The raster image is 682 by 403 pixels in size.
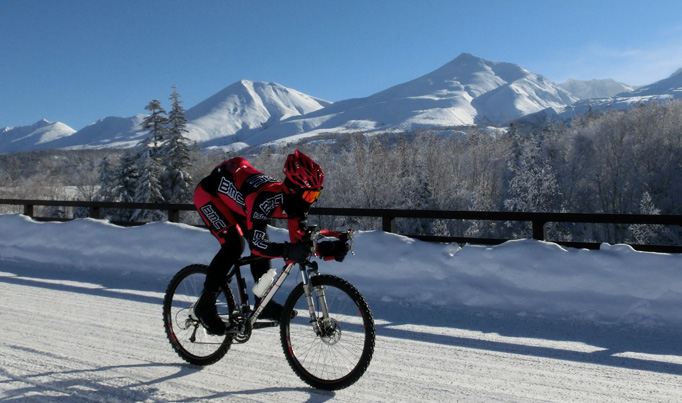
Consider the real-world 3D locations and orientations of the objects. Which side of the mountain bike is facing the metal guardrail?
left

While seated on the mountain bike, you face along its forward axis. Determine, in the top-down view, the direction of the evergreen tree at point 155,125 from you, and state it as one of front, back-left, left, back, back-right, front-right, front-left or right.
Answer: back-left

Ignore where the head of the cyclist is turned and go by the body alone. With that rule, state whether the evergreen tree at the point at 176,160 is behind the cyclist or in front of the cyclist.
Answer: behind

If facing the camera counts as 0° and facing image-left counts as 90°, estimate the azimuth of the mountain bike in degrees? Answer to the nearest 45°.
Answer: approximately 315°

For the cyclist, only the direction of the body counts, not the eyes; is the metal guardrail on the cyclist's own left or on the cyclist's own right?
on the cyclist's own left

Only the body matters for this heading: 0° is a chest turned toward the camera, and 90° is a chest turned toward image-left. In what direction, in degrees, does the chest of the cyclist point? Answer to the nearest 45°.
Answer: approximately 315°

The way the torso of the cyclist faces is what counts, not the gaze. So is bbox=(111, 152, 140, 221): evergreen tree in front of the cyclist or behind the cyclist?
behind

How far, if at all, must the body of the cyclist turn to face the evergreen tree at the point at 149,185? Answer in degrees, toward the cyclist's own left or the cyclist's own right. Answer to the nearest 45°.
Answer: approximately 135° to the cyclist's own left

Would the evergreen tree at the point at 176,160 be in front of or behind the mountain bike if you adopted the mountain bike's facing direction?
behind
